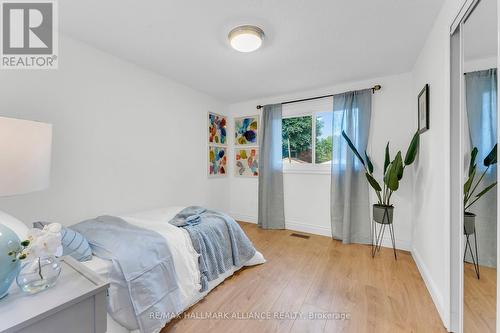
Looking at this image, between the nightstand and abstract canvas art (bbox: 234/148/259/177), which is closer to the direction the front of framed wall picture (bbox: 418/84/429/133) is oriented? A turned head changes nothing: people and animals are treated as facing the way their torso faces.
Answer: the abstract canvas art

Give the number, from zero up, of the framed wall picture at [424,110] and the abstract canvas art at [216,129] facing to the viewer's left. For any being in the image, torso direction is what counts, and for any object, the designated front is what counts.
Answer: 1

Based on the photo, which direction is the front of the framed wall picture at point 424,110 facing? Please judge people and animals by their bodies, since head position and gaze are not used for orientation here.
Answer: to the viewer's left

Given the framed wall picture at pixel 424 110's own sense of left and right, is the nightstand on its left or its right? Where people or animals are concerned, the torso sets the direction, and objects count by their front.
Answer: on its left

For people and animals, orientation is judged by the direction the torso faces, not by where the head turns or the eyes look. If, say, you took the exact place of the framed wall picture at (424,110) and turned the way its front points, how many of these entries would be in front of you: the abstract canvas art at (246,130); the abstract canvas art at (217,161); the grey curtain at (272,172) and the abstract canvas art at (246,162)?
4

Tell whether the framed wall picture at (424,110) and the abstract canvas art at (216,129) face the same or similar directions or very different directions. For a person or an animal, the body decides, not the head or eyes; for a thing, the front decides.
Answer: very different directions

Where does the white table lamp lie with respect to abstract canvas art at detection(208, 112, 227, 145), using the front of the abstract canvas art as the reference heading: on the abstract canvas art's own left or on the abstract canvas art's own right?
on the abstract canvas art's own right

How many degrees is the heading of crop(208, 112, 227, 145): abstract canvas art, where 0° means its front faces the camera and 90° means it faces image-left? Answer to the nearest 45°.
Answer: approximately 315°

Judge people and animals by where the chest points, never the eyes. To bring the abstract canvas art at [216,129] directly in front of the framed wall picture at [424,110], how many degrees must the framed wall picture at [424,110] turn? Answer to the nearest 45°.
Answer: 0° — it already faces it

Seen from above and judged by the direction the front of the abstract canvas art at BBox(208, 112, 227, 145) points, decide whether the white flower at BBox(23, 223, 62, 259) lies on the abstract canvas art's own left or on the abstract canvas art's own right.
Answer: on the abstract canvas art's own right

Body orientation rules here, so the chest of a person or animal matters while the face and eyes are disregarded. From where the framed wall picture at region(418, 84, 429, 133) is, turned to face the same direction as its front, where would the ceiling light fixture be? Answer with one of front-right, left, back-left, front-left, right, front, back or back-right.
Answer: front-left

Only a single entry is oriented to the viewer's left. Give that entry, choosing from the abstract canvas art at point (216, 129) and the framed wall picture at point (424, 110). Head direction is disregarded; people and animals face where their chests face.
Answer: the framed wall picture
